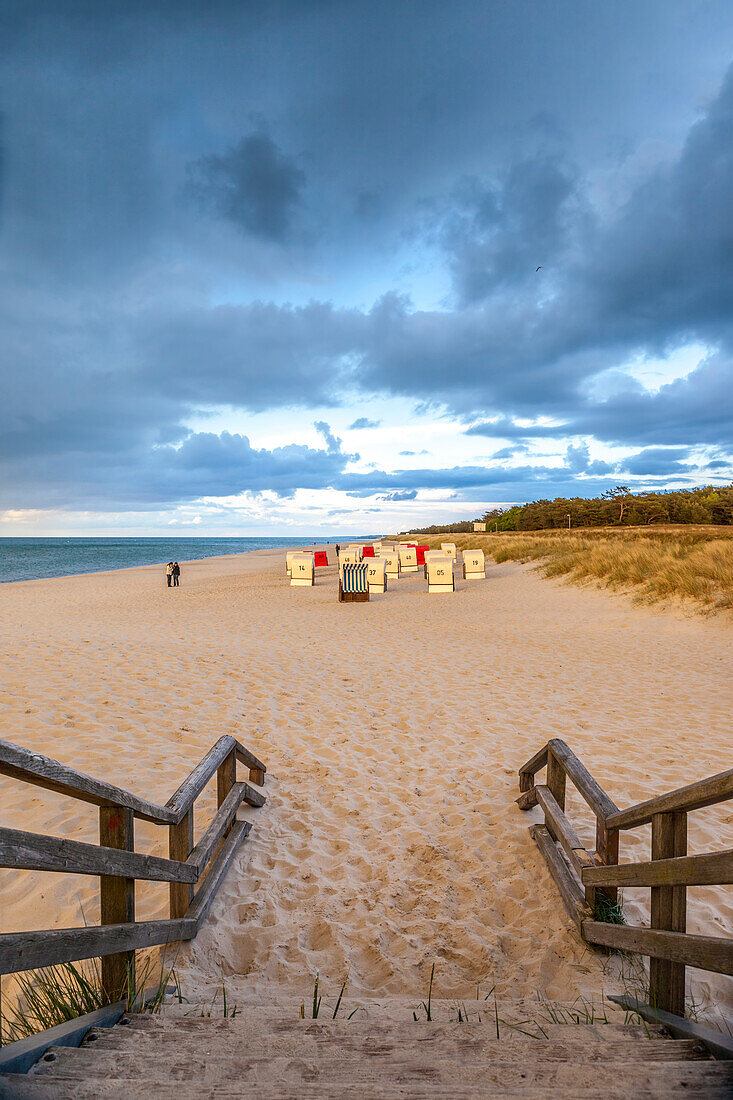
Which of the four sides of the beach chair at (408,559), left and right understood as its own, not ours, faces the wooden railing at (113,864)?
back

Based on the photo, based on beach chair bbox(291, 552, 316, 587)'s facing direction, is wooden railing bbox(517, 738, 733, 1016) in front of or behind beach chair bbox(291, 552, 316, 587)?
behind

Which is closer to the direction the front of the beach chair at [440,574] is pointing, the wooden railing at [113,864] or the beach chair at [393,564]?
the beach chair

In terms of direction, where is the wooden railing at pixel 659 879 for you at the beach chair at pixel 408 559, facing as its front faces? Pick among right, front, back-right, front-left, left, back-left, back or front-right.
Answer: back

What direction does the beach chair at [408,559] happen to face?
away from the camera

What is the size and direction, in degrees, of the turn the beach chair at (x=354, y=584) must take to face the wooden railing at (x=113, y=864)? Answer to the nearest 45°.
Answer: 0° — it already faces it

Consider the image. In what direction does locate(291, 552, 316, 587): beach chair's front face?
away from the camera

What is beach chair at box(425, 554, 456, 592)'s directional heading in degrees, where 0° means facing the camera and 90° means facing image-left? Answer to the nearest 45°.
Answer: approximately 180°

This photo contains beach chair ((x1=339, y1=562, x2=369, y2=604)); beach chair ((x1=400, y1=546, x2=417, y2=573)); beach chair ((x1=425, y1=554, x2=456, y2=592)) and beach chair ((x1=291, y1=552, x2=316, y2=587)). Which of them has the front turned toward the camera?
beach chair ((x1=339, y1=562, x2=369, y2=604))
